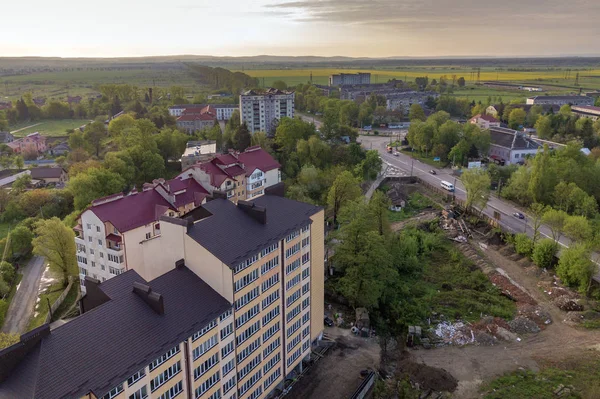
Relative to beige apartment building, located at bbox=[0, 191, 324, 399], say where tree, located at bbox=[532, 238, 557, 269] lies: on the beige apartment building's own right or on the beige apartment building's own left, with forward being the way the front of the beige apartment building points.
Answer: on the beige apartment building's own left

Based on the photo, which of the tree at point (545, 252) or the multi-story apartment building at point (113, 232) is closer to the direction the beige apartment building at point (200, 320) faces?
the tree

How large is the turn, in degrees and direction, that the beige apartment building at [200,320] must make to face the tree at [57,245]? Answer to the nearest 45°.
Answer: approximately 180°

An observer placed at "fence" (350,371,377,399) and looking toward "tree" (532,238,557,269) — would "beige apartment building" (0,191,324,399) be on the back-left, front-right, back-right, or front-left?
back-left

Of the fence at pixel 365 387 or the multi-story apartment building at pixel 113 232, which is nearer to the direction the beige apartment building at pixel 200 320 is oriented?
the fence

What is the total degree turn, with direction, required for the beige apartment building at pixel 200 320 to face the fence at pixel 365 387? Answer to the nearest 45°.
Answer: approximately 45° to its left

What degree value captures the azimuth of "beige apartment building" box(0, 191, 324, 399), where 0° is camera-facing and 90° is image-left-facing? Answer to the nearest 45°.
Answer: approximately 315°

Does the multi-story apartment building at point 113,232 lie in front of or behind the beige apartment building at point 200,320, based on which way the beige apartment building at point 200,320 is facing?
behind
